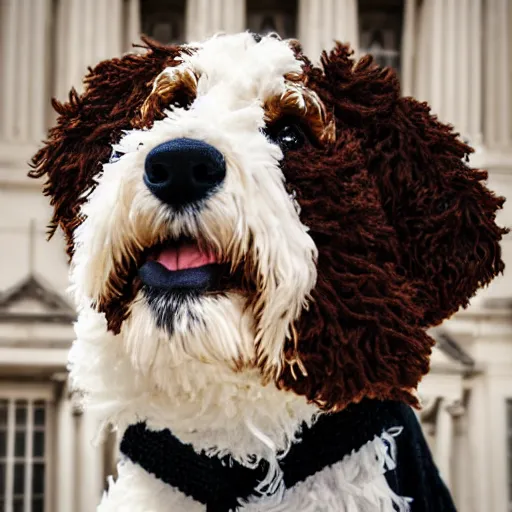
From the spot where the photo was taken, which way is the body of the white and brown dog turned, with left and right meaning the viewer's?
facing the viewer and to the left of the viewer
